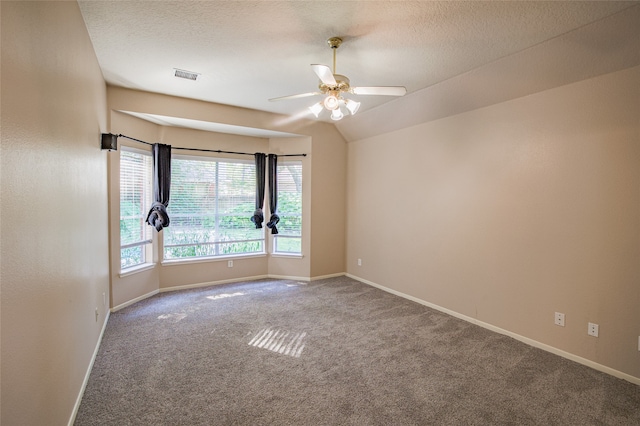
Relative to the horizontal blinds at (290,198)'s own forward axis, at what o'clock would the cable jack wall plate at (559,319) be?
The cable jack wall plate is roughly at 9 o'clock from the horizontal blinds.

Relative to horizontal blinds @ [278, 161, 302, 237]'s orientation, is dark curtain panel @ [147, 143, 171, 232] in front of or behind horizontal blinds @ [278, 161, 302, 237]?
in front

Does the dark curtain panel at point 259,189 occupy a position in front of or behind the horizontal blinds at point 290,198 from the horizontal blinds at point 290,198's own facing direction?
in front

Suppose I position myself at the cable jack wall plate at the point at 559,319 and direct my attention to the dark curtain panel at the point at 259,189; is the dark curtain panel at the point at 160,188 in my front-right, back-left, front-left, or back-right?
front-left

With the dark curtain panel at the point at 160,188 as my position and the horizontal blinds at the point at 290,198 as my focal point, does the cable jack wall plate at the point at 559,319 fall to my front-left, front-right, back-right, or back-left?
front-right

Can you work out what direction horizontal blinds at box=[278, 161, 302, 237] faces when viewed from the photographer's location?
facing the viewer and to the left of the viewer
